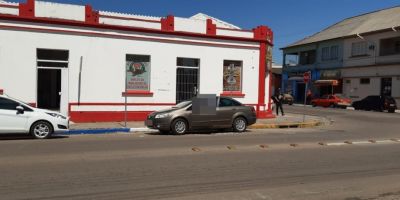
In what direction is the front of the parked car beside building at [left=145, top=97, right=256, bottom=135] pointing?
to the viewer's left

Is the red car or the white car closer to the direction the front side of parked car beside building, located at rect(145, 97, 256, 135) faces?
the white car

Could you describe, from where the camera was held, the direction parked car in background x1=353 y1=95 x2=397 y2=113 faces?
facing away from the viewer and to the left of the viewer

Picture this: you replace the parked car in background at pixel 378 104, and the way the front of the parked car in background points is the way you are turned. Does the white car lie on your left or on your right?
on your left

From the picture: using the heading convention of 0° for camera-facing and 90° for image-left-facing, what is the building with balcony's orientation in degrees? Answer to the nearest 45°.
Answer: approximately 45°

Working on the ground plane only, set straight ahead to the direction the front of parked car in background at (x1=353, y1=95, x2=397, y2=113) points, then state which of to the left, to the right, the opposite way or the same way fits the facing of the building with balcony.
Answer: to the left

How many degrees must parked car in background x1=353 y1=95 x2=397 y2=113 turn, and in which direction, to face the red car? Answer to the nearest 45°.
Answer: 0° — it already faces it

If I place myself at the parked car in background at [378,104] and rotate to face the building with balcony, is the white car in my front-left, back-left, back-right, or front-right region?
back-left

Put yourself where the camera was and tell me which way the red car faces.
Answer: facing away from the viewer and to the left of the viewer
